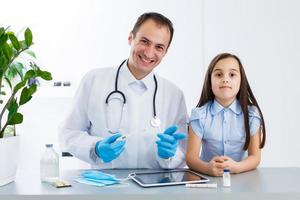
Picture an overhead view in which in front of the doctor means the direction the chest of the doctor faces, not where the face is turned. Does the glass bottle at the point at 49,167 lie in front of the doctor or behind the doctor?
in front

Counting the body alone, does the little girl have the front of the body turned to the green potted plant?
no

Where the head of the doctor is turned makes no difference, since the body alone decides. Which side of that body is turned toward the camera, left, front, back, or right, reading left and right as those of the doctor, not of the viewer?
front

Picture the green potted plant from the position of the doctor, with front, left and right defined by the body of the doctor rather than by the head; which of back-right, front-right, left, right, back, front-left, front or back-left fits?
front-right

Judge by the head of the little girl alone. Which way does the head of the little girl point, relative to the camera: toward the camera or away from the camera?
toward the camera

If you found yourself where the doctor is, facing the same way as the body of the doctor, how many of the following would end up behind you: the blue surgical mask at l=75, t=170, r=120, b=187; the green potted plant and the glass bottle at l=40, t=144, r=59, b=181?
0

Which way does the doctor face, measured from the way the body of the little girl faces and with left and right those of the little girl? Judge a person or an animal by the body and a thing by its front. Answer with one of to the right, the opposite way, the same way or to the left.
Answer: the same way

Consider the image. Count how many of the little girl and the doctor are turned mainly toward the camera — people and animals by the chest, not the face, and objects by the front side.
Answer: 2

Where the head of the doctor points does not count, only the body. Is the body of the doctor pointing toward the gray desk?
yes

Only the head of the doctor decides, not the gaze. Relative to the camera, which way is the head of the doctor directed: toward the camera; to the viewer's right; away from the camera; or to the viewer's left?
toward the camera

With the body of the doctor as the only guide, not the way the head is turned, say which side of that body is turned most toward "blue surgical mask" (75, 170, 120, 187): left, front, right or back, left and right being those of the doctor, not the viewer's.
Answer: front

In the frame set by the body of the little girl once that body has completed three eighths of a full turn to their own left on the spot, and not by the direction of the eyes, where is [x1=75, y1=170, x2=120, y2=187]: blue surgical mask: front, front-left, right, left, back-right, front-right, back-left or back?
back

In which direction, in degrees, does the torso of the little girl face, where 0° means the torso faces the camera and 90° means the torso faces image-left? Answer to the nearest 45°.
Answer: approximately 0°

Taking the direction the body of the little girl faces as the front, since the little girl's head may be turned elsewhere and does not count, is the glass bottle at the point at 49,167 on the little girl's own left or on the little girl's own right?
on the little girl's own right
